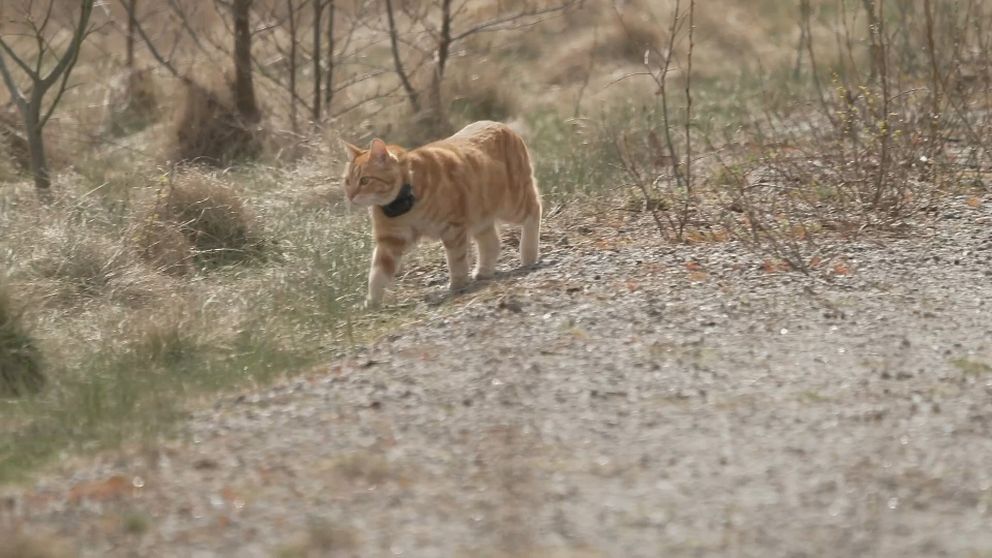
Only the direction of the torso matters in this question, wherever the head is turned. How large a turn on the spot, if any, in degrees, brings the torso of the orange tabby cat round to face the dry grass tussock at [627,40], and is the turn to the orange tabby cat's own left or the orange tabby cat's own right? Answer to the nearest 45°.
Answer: approximately 135° to the orange tabby cat's own right

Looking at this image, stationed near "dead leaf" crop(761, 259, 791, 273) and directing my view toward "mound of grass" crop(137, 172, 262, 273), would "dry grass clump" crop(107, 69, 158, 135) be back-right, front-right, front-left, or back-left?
front-right

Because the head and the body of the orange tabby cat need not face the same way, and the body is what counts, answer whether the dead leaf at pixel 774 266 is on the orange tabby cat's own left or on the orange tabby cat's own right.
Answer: on the orange tabby cat's own left

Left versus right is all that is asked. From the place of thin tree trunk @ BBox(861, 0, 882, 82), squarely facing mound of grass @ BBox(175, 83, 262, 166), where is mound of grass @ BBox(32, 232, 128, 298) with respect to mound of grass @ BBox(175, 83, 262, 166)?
left

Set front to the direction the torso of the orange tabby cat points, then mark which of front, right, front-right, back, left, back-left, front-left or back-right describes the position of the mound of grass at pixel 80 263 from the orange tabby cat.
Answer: front-right

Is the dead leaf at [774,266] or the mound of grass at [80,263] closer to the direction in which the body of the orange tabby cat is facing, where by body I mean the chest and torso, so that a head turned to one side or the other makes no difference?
the mound of grass

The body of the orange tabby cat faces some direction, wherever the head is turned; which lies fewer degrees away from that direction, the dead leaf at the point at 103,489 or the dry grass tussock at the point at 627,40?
the dead leaf

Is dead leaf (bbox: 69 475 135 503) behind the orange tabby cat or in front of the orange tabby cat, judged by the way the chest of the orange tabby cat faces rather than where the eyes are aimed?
in front

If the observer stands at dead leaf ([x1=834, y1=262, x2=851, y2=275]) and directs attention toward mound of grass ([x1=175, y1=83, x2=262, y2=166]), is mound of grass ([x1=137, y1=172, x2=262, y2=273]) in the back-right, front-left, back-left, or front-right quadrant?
front-left

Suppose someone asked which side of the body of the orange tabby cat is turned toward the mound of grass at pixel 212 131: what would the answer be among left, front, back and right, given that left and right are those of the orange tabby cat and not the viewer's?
right

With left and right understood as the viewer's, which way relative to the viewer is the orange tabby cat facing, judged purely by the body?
facing the viewer and to the left of the viewer

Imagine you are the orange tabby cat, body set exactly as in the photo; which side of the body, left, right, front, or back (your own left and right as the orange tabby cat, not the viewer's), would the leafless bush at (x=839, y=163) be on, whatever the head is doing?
back

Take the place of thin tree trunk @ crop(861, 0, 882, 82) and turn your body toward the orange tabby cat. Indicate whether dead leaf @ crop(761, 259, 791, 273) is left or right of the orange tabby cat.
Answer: left

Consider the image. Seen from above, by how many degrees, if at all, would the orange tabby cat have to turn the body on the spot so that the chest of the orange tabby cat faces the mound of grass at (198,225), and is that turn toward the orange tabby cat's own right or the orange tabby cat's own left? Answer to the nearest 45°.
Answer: approximately 90° to the orange tabby cat's own right

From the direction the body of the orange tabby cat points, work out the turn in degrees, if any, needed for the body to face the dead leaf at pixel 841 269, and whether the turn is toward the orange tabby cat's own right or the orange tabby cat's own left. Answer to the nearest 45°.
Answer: approximately 135° to the orange tabby cat's own left

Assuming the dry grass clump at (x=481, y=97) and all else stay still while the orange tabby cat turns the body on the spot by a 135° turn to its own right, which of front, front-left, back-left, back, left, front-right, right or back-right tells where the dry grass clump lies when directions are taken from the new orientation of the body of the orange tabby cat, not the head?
front
